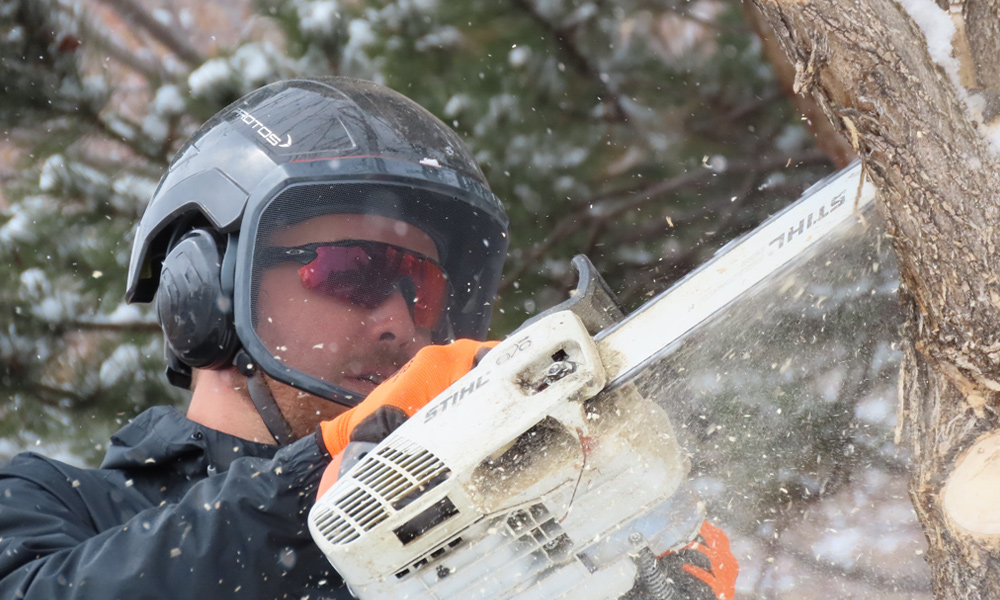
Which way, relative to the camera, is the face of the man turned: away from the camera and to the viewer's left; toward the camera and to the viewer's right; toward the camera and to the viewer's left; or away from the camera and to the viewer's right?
toward the camera and to the viewer's right

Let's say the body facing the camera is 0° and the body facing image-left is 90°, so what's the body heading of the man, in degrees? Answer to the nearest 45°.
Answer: approximately 315°

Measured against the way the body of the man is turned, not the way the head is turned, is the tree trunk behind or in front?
in front
